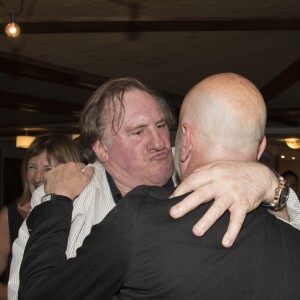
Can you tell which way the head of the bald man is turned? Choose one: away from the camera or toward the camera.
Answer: away from the camera

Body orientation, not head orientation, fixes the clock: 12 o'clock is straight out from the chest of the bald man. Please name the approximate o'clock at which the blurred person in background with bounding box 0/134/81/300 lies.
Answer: The blurred person in background is roughly at 11 o'clock from the bald man.

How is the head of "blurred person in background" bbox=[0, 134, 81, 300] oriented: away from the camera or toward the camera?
toward the camera

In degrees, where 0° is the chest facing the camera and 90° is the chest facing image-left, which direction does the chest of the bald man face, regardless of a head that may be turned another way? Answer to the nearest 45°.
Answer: approximately 180°
